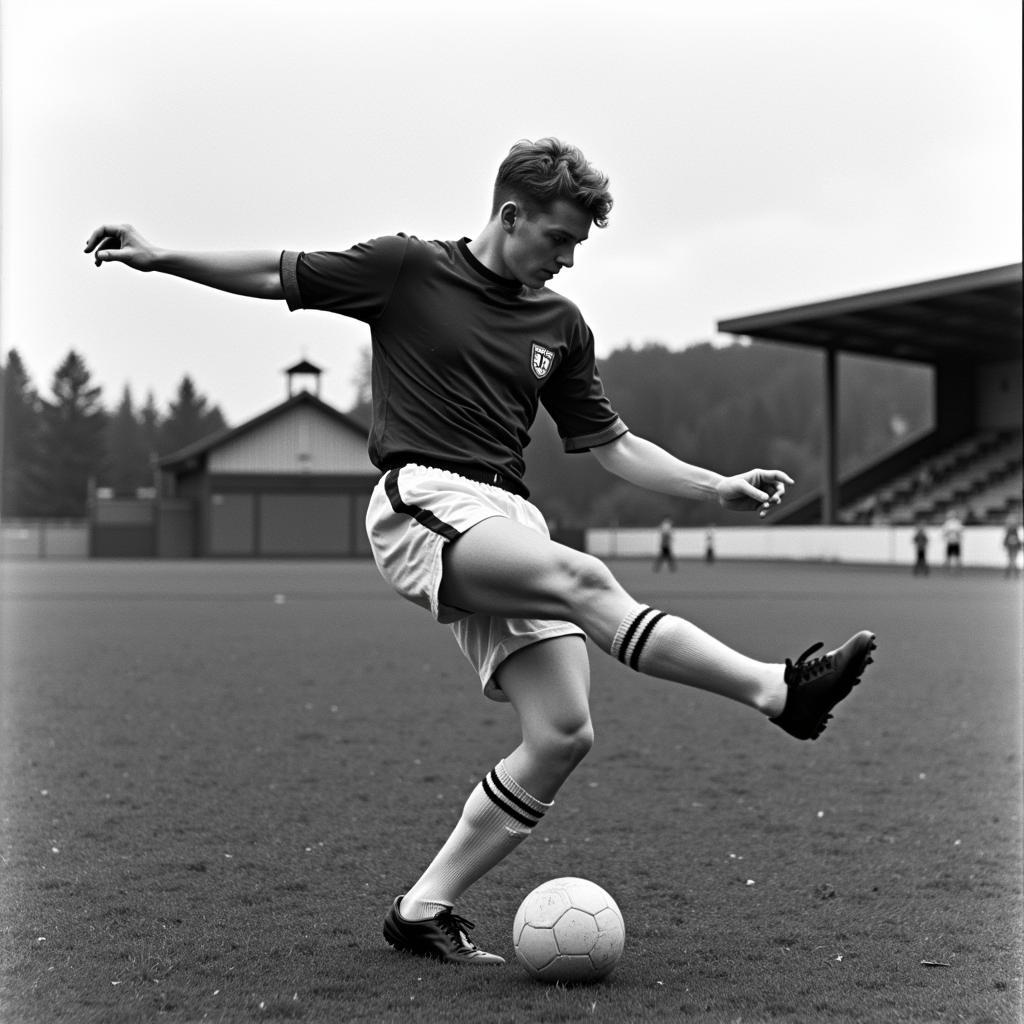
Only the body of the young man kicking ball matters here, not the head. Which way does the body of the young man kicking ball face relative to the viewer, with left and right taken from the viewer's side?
facing the viewer and to the right of the viewer

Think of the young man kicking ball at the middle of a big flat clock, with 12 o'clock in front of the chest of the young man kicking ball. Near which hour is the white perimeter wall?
The white perimeter wall is roughly at 8 o'clock from the young man kicking ball.
